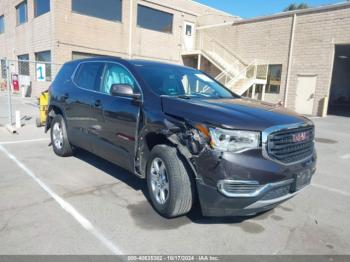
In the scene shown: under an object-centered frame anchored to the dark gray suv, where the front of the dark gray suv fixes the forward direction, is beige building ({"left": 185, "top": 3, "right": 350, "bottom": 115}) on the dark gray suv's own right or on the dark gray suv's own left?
on the dark gray suv's own left

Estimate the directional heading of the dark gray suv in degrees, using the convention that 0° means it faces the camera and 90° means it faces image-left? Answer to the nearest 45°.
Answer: approximately 315°

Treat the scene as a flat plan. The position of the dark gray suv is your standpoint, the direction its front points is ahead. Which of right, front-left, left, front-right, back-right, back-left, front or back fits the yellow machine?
back

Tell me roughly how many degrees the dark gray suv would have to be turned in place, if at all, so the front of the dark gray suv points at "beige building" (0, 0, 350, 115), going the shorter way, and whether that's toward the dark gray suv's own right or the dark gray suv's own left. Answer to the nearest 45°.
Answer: approximately 135° to the dark gray suv's own left
